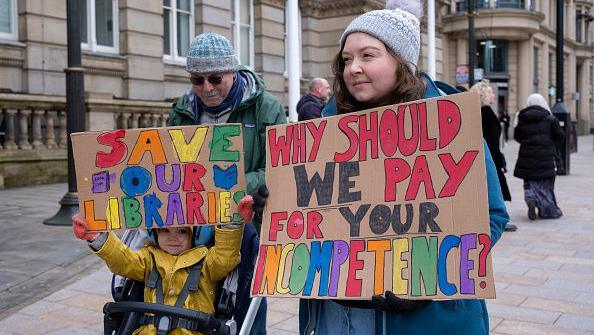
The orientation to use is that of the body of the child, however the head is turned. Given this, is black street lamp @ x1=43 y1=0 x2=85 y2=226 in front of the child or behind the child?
behind

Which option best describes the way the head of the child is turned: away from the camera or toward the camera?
toward the camera

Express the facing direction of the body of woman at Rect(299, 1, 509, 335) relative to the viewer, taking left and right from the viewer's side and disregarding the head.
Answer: facing the viewer and to the left of the viewer

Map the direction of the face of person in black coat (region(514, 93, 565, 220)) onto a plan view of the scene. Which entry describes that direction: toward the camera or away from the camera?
away from the camera

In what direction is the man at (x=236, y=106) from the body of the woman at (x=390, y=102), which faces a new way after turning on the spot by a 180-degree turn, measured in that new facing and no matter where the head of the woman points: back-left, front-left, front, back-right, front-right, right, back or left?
left

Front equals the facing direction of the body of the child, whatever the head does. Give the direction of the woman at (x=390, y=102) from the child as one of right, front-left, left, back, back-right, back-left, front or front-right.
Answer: front-left

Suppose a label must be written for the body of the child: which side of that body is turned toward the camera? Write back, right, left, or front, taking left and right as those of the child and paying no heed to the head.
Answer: front
